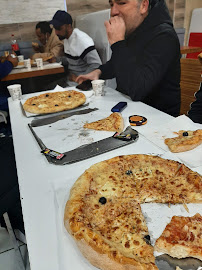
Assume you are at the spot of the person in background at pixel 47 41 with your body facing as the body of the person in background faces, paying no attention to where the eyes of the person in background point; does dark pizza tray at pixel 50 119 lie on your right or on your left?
on your left

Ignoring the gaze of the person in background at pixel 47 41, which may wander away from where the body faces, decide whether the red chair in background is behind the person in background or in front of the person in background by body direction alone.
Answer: behind

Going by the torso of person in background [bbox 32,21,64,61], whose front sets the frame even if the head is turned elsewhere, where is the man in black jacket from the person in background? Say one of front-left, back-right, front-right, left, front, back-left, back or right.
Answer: left

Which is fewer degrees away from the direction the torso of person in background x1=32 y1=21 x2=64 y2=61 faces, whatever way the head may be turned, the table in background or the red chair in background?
the table in background

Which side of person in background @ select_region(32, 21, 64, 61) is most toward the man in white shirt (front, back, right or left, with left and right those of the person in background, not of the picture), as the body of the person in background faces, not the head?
left

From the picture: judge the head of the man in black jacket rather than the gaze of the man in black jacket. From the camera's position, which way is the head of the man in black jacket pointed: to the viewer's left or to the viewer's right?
to the viewer's left

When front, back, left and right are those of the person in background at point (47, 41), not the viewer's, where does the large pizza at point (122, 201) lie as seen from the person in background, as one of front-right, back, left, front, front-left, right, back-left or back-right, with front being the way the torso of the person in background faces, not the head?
left

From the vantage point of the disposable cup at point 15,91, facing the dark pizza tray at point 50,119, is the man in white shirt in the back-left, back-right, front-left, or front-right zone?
back-left
